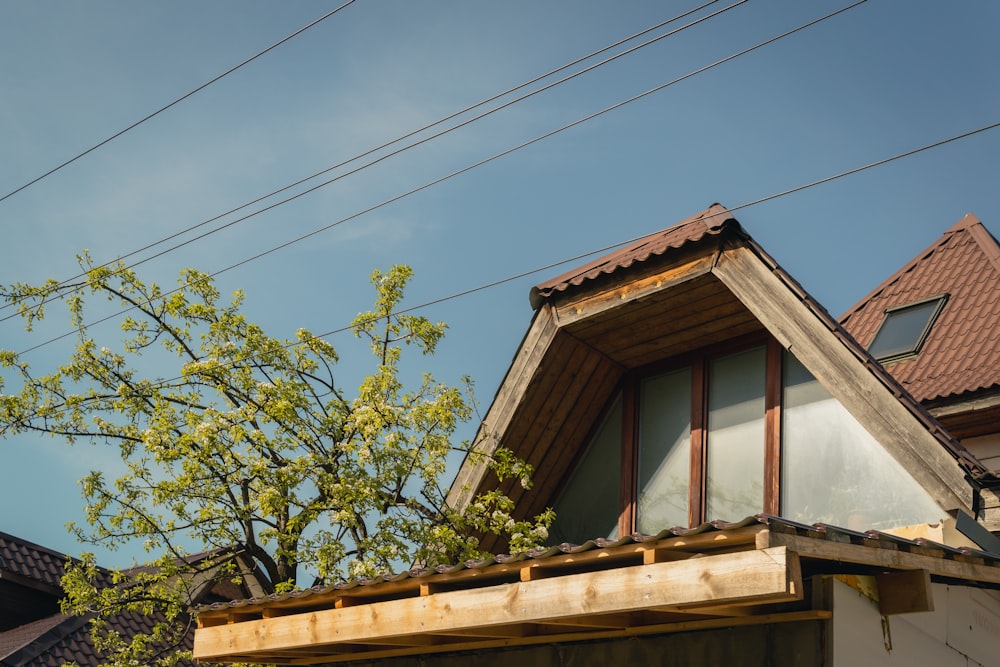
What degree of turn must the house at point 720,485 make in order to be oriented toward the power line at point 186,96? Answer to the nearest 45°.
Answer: approximately 45° to its right

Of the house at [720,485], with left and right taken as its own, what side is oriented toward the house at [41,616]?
right
